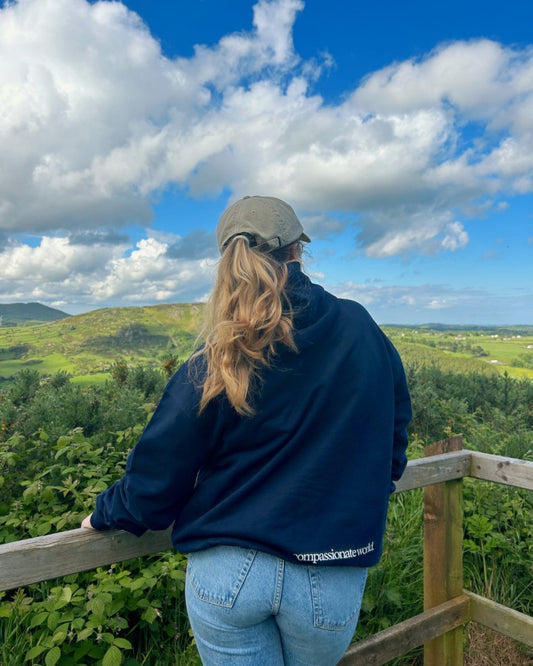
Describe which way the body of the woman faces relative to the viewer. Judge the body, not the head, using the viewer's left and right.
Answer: facing away from the viewer

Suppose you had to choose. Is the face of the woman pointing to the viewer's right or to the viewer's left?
to the viewer's right
